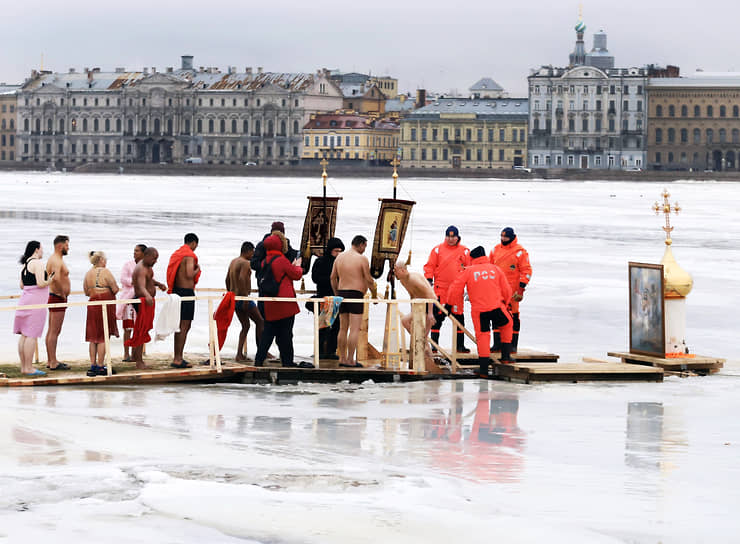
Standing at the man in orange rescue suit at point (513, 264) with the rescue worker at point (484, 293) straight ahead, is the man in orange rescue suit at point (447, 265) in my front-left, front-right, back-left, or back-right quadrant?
front-right

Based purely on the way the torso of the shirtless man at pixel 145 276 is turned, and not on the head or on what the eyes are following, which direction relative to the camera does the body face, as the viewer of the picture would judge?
to the viewer's right

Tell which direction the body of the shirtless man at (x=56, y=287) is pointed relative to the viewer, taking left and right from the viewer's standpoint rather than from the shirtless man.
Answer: facing to the right of the viewer

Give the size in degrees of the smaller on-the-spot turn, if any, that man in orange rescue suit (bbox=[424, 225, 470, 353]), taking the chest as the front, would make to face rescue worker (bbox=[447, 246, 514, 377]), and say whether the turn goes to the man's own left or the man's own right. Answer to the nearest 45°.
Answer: approximately 45° to the man's own left

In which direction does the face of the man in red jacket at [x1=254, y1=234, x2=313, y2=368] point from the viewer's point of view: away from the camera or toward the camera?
away from the camera

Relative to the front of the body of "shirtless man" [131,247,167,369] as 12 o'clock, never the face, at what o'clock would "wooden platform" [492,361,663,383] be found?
The wooden platform is roughly at 12 o'clock from the shirtless man.

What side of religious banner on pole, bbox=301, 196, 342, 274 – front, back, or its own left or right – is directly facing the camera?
front

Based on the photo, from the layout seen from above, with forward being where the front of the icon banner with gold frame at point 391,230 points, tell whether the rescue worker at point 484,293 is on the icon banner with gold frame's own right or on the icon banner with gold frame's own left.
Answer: on the icon banner with gold frame's own left
